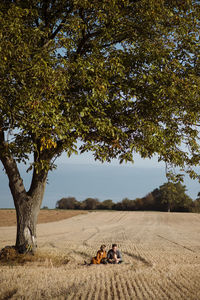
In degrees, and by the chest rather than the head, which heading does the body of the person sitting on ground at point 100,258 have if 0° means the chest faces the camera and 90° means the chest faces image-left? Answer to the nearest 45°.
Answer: approximately 45°

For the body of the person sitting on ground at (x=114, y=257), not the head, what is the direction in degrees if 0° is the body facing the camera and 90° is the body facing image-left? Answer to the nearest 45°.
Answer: approximately 0°

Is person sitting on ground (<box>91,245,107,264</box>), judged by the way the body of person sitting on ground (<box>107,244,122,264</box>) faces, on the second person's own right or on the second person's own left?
on the second person's own right
